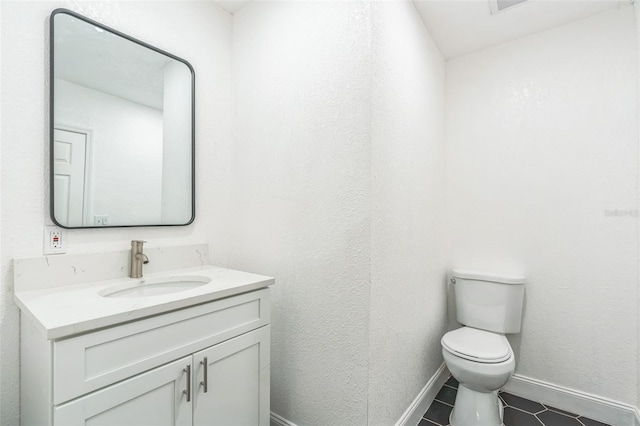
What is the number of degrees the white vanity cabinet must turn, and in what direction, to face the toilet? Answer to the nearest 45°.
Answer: approximately 45° to its left

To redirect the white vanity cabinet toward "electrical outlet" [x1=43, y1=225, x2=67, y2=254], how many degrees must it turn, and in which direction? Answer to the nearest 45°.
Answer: approximately 180°

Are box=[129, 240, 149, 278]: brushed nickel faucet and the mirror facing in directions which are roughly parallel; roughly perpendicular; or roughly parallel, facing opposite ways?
roughly parallel

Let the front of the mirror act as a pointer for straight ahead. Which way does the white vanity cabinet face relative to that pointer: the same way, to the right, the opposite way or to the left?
the same way

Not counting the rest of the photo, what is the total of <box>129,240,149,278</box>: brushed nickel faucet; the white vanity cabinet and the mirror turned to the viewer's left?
0

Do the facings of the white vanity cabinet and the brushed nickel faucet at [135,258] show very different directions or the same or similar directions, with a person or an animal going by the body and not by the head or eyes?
same or similar directions

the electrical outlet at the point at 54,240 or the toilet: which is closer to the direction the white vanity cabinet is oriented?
the toilet

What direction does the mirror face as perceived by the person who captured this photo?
facing the viewer and to the right of the viewer
